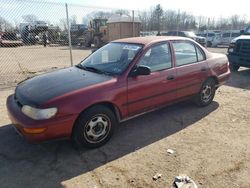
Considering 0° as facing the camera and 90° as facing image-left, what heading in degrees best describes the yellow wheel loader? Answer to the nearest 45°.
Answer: approximately 45°

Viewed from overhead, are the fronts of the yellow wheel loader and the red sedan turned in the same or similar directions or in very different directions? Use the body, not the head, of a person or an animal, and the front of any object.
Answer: same or similar directions

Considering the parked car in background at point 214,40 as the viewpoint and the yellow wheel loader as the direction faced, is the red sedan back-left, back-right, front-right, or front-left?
front-left

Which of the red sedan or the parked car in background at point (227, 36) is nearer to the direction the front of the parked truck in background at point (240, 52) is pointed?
the red sedan

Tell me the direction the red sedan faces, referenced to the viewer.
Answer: facing the viewer and to the left of the viewer

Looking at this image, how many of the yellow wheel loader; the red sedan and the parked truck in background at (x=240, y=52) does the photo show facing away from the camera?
0

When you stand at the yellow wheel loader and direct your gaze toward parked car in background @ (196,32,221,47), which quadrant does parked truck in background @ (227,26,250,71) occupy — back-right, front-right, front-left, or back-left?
front-right

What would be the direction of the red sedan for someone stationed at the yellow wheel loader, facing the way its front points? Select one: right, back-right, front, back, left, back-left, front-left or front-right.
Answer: front-left

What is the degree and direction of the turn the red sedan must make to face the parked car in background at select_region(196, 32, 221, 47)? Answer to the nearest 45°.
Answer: approximately 180°

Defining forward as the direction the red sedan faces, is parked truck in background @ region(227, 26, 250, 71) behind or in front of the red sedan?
behind

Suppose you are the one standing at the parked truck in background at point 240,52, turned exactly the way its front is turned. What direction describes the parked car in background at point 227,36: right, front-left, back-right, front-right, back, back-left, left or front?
back-right

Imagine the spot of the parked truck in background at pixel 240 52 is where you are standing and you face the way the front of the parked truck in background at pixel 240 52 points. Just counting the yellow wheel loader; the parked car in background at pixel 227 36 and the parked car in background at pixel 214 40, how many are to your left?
0

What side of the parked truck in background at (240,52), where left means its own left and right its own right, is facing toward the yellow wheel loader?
right

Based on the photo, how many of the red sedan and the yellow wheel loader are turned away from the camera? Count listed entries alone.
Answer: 0

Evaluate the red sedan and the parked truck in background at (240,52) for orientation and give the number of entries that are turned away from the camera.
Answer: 0
